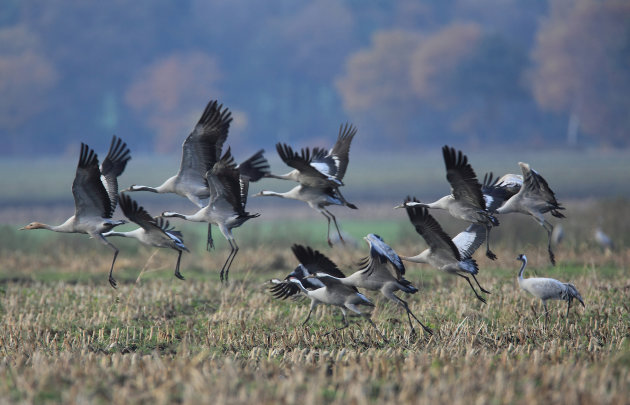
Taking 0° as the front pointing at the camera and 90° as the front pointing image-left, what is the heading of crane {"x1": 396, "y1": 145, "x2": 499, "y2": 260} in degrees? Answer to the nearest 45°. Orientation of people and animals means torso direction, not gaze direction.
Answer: approximately 90°

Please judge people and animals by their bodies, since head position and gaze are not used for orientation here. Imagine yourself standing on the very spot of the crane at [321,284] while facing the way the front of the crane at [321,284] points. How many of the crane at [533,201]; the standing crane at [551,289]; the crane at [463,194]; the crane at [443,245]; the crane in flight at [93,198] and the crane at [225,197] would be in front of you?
2

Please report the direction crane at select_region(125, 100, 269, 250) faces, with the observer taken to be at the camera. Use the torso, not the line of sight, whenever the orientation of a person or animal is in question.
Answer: facing to the left of the viewer

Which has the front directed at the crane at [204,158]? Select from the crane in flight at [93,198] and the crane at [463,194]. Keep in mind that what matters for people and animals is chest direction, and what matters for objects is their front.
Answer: the crane at [463,194]

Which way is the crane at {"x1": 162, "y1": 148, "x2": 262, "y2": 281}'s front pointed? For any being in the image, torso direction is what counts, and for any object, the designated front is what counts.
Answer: to the viewer's left

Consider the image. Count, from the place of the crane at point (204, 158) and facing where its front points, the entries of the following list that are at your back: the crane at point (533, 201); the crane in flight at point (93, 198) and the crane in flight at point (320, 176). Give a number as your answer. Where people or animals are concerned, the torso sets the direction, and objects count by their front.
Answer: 2

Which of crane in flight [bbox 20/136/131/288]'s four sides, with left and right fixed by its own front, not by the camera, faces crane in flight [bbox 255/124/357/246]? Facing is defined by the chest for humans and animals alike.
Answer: back

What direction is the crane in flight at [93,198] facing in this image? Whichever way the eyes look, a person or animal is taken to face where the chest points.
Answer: to the viewer's left

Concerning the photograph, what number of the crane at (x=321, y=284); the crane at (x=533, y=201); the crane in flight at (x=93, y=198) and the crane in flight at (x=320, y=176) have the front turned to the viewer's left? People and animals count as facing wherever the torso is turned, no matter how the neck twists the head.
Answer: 4

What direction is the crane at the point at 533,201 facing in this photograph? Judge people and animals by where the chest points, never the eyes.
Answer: to the viewer's left

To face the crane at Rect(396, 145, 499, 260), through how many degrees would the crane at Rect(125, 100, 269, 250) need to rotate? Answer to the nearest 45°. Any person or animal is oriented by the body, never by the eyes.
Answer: approximately 135° to its left

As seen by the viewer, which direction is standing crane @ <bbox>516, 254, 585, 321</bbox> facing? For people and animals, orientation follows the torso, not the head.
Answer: to the viewer's left

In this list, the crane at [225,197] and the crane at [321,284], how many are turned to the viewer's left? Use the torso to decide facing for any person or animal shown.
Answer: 2

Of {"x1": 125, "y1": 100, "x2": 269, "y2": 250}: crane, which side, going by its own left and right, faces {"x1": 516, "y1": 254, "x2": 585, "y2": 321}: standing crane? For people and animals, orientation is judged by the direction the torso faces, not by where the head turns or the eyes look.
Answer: back

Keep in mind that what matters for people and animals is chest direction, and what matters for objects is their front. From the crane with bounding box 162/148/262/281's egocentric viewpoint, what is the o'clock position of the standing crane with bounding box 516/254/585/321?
The standing crane is roughly at 6 o'clock from the crane.

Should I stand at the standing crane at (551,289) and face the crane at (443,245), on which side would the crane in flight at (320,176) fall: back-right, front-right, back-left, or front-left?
front-right

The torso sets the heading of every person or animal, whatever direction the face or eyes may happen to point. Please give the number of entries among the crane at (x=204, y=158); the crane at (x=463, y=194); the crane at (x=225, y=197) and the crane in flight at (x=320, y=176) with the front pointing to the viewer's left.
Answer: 4

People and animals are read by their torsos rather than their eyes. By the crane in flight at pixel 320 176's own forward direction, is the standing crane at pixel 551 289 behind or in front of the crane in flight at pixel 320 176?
behind

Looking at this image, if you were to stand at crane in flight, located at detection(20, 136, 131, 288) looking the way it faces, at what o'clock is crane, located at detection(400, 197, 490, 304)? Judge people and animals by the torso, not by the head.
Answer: The crane is roughly at 7 o'clock from the crane in flight.

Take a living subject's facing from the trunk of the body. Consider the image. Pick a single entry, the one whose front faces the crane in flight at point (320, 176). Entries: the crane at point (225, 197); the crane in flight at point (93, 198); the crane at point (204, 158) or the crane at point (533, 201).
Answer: the crane at point (533, 201)
